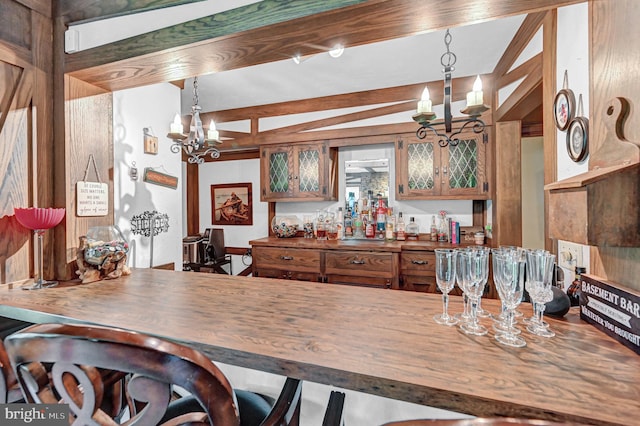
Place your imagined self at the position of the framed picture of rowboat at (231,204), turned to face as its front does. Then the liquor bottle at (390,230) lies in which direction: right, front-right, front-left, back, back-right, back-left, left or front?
front-left

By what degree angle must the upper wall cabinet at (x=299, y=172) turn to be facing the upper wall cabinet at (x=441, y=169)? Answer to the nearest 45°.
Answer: approximately 45° to its left

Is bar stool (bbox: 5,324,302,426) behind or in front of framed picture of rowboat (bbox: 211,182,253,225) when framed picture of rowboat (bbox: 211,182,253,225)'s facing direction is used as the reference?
in front

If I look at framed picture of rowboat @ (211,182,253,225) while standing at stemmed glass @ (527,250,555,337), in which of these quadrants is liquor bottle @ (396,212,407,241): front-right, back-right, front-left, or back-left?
front-right

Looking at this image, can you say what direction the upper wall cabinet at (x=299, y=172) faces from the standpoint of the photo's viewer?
facing the viewer

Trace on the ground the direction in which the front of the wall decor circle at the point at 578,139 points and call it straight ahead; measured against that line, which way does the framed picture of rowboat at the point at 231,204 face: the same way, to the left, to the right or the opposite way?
to the left

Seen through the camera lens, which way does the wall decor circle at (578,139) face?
facing the viewer and to the left of the viewer

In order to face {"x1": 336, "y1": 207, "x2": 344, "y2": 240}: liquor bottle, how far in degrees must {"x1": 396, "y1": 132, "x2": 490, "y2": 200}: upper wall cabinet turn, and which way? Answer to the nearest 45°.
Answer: approximately 90° to its right

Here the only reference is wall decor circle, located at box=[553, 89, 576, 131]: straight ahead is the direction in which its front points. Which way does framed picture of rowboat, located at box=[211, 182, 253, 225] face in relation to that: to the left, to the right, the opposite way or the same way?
to the left

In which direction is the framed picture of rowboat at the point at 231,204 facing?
toward the camera
